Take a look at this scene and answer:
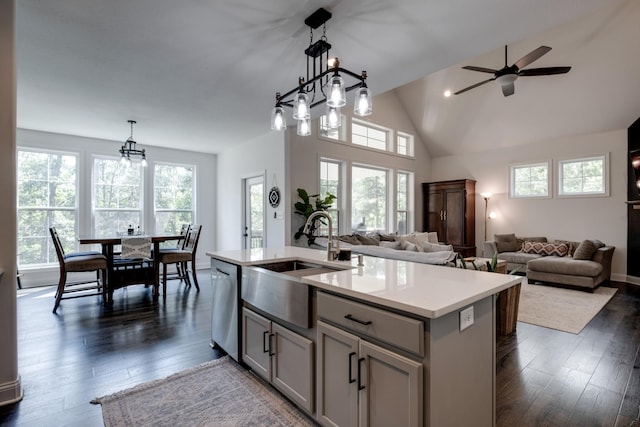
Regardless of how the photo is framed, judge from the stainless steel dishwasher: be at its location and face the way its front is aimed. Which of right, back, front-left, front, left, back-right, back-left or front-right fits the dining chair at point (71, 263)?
right

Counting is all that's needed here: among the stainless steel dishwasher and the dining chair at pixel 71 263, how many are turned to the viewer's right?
1

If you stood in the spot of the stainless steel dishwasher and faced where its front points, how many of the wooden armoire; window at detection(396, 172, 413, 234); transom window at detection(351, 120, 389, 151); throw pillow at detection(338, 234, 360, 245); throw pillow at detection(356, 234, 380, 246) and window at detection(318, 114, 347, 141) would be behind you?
6

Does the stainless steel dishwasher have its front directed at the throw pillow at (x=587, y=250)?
no

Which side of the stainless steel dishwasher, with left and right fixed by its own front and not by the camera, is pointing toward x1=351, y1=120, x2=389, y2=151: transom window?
back

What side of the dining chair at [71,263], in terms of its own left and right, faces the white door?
front

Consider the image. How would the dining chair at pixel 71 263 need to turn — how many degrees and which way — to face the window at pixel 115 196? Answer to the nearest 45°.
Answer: approximately 90° to its left

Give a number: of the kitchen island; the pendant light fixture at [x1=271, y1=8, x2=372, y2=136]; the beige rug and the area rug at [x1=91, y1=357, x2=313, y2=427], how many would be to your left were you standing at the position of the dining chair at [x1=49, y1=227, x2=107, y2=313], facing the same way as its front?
0

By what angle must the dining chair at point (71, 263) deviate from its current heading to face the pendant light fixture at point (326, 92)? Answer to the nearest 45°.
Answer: approximately 45° to its right

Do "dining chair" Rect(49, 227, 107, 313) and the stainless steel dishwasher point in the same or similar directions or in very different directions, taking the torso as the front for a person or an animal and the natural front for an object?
very different directions

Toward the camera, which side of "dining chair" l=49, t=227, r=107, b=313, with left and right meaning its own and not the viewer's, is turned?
right

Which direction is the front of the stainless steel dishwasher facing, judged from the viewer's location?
facing the viewer and to the left of the viewer

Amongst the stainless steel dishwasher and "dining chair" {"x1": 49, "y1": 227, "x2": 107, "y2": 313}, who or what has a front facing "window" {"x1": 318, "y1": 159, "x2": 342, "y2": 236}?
the dining chair

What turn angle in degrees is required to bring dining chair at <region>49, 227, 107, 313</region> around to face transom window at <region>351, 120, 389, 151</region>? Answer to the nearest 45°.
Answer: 0° — it already faces it

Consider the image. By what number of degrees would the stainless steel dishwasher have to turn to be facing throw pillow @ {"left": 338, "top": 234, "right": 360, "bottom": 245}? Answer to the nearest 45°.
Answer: approximately 180°

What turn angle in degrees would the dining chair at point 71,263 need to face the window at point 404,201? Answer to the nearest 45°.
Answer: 0° — it already faces it

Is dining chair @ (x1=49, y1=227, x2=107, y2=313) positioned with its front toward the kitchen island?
no

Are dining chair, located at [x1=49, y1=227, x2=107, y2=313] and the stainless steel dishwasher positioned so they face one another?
no

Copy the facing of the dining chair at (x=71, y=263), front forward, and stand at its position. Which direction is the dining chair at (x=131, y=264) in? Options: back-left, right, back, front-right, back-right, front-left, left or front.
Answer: front
